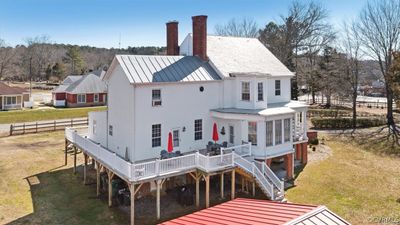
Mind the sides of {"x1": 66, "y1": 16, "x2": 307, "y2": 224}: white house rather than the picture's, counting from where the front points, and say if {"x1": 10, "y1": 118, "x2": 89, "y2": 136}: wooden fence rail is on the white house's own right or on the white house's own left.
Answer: on the white house's own left
